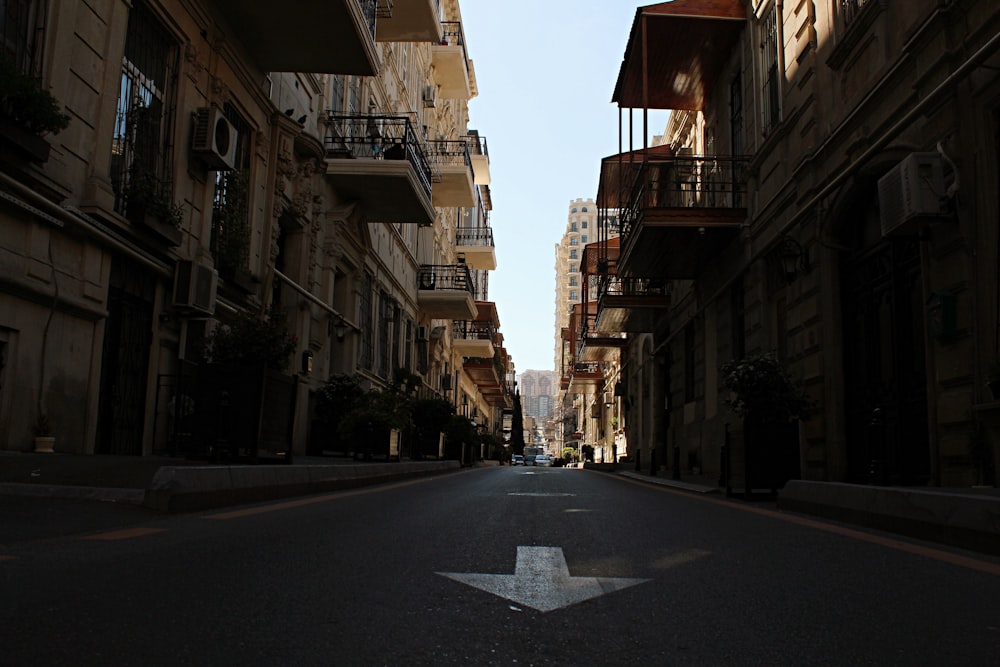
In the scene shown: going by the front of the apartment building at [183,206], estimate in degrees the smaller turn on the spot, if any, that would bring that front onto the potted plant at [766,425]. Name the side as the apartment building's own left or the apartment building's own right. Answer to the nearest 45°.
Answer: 0° — it already faces it

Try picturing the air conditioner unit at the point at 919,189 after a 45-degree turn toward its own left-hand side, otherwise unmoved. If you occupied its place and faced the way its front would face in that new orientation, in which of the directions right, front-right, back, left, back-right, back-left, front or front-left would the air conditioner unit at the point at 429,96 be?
back-right

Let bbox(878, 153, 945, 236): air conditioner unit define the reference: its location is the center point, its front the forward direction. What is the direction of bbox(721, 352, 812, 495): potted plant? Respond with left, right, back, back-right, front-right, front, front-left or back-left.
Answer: right

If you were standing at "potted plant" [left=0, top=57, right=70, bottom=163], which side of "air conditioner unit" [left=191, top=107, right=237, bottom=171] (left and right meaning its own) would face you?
right

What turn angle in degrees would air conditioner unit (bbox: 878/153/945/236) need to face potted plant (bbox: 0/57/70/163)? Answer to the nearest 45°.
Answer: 0° — it already faces it

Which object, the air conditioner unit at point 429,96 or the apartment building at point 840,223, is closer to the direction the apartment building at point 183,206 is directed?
the apartment building

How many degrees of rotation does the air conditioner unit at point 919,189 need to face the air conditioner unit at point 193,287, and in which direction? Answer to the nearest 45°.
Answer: approximately 45° to its right

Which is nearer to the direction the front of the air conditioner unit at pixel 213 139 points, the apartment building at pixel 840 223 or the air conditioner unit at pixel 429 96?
the apartment building

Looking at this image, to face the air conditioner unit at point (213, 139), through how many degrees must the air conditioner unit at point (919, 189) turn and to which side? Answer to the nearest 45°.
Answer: approximately 45° to its right

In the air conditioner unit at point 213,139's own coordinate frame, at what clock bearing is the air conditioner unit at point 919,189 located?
the air conditioner unit at point 919,189 is roughly at 12 o'clock from the air conditioner unit at point 213,139.

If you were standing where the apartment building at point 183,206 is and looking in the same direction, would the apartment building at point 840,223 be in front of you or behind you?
in front

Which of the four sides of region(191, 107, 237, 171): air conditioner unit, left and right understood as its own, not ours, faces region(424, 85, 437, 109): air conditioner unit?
left

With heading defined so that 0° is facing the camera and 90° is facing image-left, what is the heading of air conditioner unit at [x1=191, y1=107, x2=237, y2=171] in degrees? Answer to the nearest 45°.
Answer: approximately 315°

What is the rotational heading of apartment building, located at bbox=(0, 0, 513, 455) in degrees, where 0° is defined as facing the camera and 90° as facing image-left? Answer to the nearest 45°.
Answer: approximately 315°

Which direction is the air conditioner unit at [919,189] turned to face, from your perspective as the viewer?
facing the viewer and to the left of the viewer
